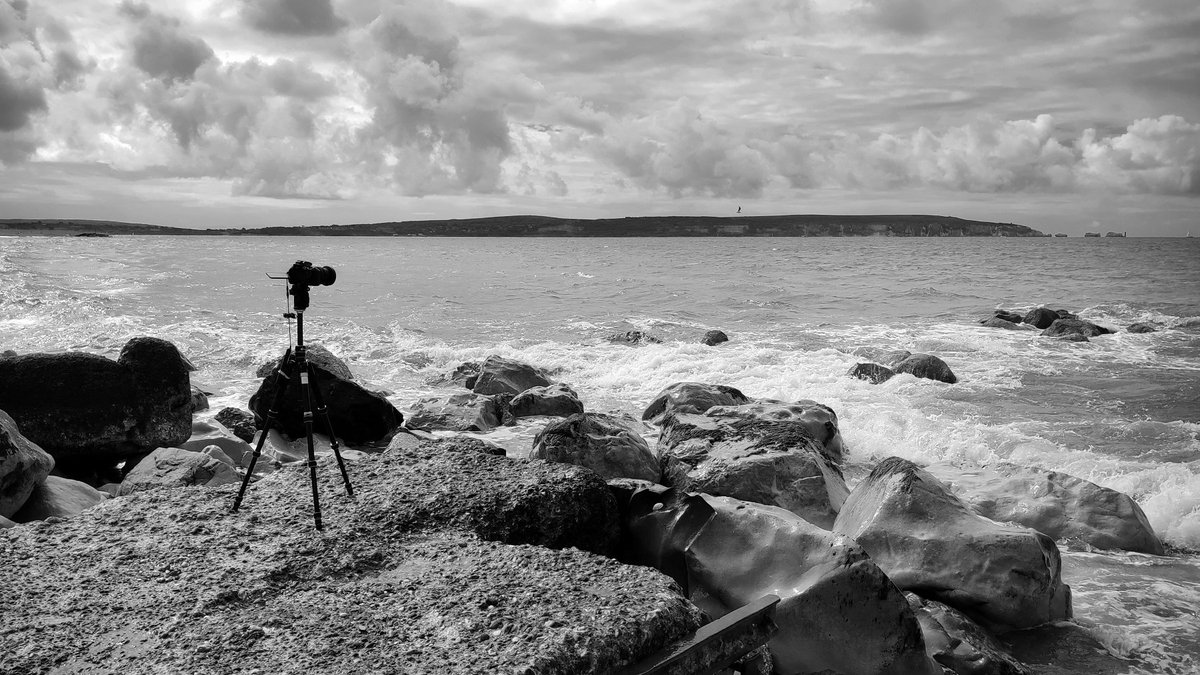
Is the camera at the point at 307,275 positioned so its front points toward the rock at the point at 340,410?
no

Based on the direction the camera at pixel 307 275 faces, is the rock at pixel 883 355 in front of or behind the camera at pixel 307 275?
in front

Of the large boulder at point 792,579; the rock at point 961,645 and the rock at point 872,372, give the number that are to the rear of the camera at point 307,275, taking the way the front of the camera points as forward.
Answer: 0

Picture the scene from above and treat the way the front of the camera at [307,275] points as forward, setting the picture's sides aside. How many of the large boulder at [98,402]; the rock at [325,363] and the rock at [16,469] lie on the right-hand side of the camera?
0

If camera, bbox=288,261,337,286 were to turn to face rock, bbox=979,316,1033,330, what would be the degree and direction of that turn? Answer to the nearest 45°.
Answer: approximately 45° to its left

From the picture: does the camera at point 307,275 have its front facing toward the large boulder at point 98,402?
no

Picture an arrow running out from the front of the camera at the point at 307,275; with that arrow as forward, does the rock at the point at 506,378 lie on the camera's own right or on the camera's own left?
on the camera's own left

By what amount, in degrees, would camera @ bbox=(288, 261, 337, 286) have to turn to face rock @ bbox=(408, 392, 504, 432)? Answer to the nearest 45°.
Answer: approximately 90° to its left

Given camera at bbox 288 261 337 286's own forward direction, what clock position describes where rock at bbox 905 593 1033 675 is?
The rock is roughly at 1 o'clock from the camera.

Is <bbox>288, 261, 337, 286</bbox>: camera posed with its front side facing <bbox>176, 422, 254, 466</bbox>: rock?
no

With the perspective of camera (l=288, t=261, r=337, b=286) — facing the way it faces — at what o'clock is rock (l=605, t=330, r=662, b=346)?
The rock is roughly at 10 o'clock from the camera.

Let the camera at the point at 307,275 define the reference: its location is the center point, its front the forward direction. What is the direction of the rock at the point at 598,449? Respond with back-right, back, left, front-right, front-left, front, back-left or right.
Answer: front-left

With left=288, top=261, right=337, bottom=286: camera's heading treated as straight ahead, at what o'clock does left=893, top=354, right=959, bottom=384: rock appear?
The rock is roughly at 11 o'clock from the camera.

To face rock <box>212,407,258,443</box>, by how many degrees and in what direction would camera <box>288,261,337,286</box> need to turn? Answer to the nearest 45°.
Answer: approximately 90° to its left

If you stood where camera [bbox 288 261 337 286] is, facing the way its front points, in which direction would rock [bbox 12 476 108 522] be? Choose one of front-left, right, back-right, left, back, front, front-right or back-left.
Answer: back-left

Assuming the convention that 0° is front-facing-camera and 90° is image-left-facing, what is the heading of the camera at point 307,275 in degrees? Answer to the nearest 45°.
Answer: approximately 270°

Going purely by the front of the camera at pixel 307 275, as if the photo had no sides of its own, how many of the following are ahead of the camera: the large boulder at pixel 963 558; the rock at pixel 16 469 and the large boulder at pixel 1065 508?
2

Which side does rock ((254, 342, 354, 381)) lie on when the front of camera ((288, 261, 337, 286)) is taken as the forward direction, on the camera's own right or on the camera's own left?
on the camera's own left
